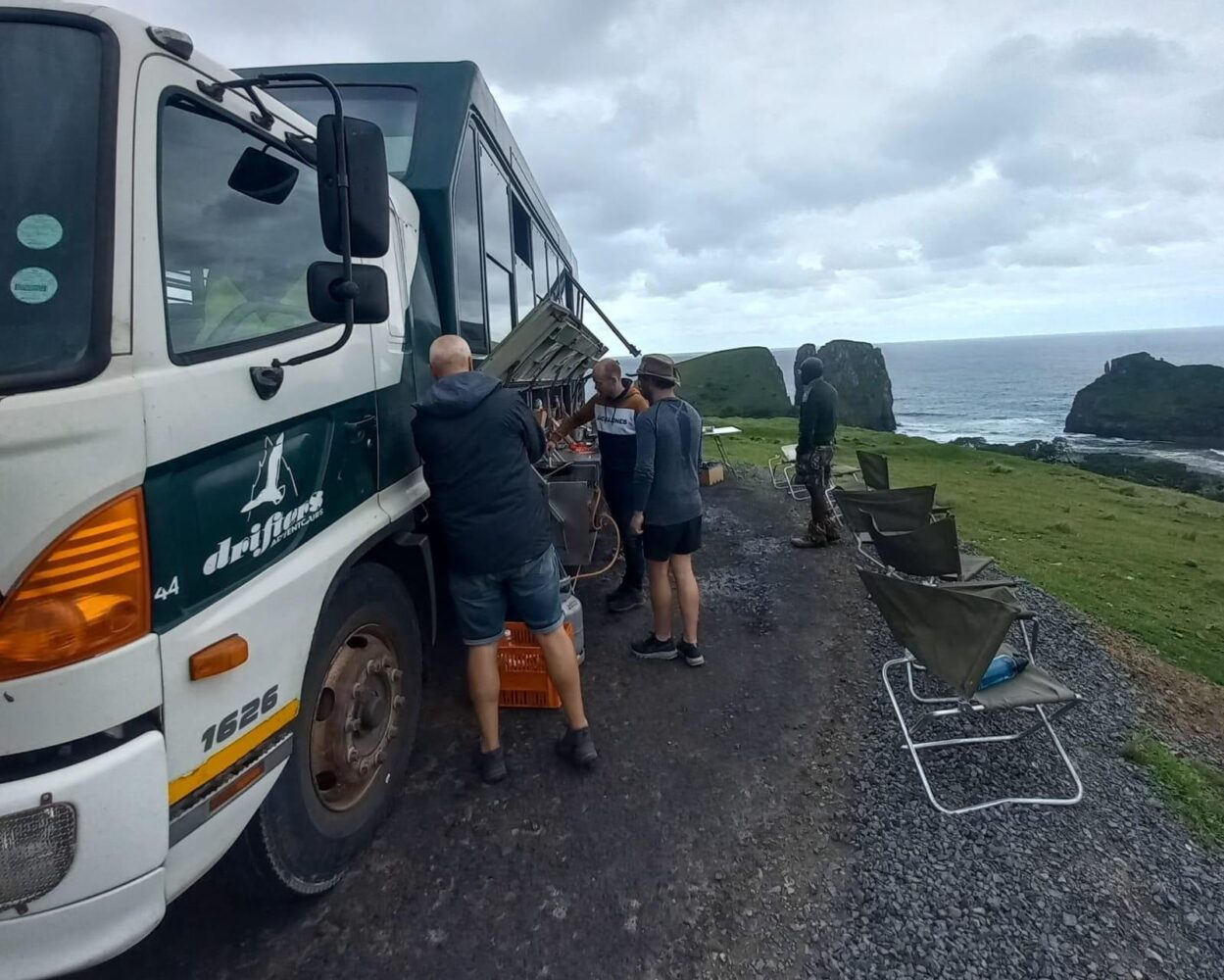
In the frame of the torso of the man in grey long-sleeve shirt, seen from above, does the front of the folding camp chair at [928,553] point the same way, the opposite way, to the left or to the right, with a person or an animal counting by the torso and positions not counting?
to the right

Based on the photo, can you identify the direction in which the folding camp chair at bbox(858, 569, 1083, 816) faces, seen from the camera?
facing away from the viewer and to the right of the viewer

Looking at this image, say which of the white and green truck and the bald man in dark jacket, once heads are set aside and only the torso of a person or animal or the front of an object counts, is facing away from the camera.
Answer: the bald man in dark jacket

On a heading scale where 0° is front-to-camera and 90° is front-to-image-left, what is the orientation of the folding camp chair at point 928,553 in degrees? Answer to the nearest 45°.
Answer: approximately 225°

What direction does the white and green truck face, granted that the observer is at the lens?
facing the viewer and to the left of the viewer

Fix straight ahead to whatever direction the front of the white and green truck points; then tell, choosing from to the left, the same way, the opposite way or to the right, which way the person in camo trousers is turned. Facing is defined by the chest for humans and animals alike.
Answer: to the right

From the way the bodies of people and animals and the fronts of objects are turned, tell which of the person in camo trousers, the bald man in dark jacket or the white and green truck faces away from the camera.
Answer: the bald man in dark jacket

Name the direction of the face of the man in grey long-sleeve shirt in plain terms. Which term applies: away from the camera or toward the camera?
away from the camera

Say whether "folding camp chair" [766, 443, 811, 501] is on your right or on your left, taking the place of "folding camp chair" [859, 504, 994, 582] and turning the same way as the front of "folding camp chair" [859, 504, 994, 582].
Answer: on your left

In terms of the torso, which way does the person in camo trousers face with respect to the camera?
to the viewer's left

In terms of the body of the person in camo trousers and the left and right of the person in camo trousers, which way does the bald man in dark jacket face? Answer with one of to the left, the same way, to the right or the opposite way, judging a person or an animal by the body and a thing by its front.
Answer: to the right

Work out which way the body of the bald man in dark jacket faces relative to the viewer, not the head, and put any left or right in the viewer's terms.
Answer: facing away from the viewer

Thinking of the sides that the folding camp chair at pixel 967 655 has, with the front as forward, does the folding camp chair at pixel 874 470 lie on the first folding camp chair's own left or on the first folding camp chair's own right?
on the first folding camp chair's own left

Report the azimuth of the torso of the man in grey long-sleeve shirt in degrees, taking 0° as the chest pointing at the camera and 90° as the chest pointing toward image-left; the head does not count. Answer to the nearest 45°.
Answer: approximately 135°
